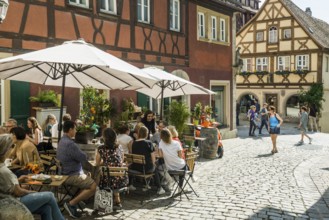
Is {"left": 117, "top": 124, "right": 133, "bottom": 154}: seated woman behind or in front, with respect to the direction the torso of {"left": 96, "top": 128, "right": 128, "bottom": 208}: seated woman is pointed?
in front

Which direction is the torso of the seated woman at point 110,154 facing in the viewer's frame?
away from the camera

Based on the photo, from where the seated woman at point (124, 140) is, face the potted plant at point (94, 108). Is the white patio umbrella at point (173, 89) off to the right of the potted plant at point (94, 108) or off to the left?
right

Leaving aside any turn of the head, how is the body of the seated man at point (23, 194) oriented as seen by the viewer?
to the viewer's right

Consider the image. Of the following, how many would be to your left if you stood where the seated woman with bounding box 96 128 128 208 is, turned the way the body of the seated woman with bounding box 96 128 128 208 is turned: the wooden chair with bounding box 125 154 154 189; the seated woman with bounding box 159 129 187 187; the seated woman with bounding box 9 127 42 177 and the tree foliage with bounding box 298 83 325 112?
1

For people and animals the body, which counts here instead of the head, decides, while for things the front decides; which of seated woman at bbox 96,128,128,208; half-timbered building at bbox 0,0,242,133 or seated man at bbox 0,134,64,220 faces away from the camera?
the seated woman

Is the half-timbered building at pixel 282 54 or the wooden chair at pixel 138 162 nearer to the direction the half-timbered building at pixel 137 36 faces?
the wooden chair

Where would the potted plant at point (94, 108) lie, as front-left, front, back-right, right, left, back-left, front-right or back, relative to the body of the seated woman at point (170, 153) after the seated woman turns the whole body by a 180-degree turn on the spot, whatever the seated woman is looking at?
back

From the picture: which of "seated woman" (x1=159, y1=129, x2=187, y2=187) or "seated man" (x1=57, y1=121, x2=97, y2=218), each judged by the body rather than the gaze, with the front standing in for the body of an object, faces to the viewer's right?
the seated man

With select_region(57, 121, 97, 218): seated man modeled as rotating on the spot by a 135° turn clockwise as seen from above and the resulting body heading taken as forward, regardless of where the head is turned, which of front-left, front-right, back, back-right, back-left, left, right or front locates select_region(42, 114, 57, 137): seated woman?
back-right
